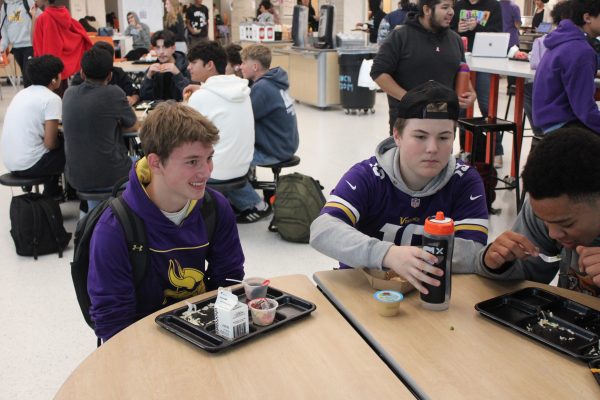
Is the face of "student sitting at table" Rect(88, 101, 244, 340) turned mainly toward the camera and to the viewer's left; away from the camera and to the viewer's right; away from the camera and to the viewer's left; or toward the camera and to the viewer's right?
toward the camera and to the viewer's right

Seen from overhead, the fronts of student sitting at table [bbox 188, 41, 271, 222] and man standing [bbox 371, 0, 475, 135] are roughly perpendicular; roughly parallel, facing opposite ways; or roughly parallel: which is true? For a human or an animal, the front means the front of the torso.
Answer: roughly parallel, facing opposite ways

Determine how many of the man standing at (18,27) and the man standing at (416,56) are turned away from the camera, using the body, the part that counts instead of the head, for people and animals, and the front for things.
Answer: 0

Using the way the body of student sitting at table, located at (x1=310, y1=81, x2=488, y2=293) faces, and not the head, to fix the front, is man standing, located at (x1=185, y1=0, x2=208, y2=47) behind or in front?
behind

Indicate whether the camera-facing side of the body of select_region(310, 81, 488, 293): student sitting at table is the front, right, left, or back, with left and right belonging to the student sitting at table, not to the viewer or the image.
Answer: front

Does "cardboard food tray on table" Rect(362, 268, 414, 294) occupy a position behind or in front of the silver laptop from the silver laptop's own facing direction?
behind

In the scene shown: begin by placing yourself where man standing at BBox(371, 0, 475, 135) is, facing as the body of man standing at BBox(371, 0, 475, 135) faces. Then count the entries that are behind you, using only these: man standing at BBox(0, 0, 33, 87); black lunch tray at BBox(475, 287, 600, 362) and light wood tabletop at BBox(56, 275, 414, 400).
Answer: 1

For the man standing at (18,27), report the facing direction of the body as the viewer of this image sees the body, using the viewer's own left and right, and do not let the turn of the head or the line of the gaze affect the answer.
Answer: facing the viewer

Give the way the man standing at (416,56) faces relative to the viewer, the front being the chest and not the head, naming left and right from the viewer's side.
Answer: facing the viewer and to the right of the viewer

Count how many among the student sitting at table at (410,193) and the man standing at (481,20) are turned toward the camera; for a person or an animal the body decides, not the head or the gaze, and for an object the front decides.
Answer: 2

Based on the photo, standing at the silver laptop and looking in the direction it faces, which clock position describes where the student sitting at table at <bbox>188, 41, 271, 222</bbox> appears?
The student sitting at table is roughly at 7 o'clock from the silver laptop.

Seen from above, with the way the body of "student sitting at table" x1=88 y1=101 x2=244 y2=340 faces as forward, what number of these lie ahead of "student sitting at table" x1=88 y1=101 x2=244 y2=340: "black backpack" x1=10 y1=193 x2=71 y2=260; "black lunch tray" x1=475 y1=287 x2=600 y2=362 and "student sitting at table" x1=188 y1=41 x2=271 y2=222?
1

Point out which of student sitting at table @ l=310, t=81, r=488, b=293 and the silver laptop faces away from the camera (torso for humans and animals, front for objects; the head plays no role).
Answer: the silver laptop

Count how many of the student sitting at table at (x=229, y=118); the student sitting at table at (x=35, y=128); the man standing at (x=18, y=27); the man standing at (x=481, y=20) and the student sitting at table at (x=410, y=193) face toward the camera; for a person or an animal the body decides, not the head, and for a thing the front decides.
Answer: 3
